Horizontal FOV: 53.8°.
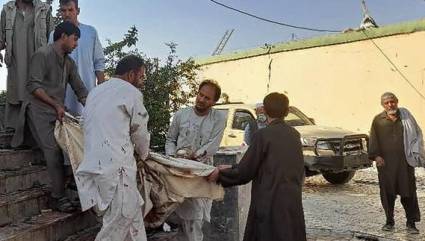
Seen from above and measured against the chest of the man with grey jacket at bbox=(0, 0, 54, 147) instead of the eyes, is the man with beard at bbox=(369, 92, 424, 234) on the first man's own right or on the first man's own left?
on the first man's own left

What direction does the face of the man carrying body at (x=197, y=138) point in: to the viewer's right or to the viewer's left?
to the viewer's left

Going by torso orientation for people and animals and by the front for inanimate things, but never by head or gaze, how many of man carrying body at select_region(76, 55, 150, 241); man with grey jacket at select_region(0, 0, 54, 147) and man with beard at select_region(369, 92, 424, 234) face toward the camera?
2

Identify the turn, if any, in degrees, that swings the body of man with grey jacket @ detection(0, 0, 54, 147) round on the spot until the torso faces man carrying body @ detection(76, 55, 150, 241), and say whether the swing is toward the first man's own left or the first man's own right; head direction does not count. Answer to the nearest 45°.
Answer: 0° — they already face them

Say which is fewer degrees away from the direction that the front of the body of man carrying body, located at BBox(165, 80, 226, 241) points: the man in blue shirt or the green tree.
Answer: the man in blue shirt

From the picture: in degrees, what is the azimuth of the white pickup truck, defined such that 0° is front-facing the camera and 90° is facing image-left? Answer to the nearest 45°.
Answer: approximately 315°

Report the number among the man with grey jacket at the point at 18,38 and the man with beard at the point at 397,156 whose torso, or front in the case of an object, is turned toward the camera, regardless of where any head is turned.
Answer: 2

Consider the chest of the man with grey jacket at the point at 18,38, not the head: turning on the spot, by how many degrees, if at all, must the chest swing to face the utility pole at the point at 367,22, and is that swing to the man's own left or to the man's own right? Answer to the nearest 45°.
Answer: approximately 135° to the man's own left

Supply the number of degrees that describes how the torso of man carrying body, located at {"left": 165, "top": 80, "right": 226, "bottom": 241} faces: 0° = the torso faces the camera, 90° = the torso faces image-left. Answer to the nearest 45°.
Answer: approximately 45°
